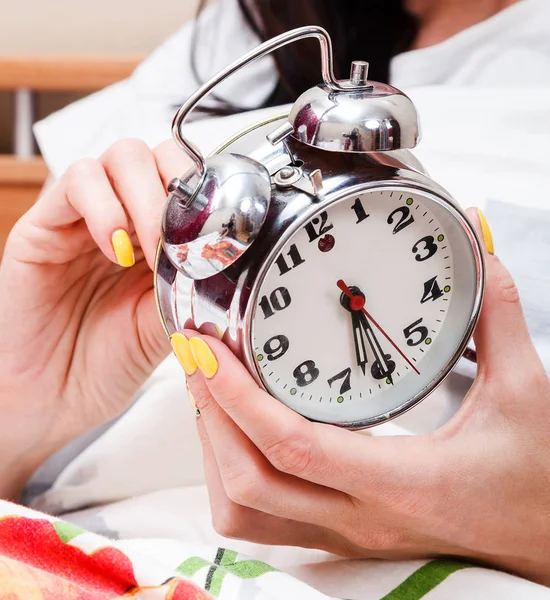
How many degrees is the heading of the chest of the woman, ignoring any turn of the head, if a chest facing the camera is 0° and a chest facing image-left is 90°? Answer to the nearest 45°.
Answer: approximately 0°

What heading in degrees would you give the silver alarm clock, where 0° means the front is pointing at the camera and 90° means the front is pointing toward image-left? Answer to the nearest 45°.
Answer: approximately 315°
